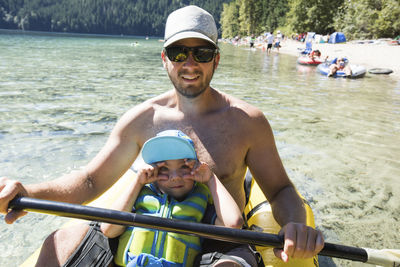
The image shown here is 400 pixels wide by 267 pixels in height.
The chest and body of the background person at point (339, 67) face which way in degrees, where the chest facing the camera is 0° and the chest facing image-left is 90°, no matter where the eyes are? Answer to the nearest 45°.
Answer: approximately 0°

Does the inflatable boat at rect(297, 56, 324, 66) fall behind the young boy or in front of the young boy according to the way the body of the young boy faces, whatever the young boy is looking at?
behind

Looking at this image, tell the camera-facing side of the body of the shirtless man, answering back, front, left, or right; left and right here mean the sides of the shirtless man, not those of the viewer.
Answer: front

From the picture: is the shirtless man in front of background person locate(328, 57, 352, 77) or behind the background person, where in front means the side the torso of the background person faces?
in front

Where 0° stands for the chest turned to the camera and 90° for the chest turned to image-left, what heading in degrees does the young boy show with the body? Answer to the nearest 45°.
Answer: approximately 0°
